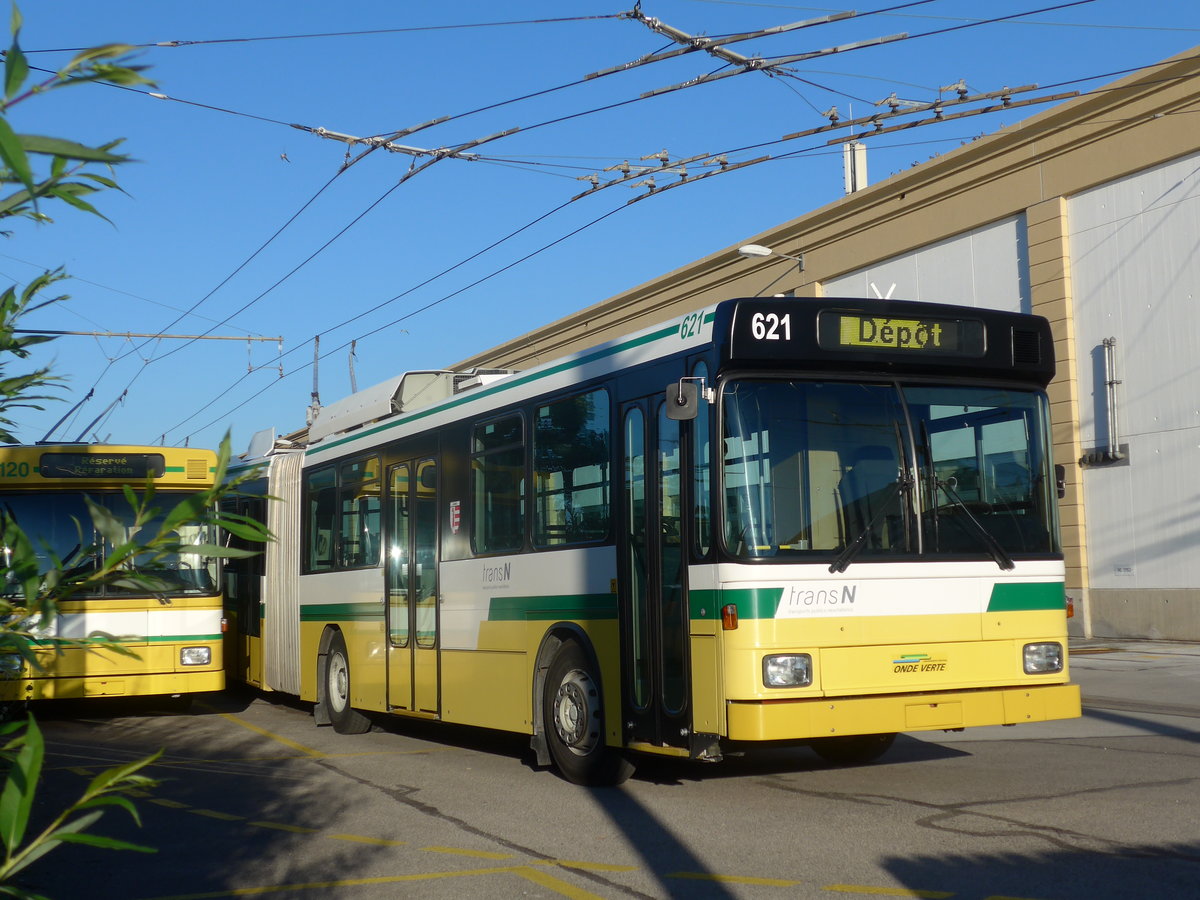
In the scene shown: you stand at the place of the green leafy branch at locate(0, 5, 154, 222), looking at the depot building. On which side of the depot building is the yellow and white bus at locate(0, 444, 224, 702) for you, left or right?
left

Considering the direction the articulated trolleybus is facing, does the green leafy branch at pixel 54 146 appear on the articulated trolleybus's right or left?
on its right

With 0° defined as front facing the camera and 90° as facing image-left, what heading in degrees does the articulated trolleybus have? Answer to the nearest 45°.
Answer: approximately 315°

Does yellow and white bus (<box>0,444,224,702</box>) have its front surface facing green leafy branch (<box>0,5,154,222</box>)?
yes

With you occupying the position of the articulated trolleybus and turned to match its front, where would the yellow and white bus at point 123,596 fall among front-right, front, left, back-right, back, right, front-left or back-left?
back

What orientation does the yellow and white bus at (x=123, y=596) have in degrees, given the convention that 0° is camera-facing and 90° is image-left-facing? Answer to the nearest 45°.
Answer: approximately 0°
